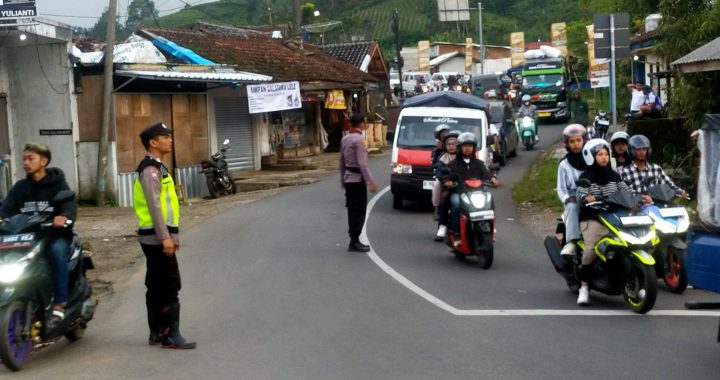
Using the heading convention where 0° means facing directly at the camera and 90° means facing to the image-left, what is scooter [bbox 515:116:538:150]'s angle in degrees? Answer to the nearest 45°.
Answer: approximately 0°

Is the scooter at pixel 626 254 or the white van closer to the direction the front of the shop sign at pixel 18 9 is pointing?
the scooter

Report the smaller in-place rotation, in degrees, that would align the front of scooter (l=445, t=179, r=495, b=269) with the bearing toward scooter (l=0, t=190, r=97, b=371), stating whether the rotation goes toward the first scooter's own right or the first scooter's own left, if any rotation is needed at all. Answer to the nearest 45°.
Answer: approximately 90° to the first scooter's own right

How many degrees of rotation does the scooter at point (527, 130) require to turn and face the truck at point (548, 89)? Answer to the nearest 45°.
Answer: approximately 180°

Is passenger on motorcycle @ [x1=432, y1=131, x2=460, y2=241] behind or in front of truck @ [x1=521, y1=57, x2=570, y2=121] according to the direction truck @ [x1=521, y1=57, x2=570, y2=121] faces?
in front

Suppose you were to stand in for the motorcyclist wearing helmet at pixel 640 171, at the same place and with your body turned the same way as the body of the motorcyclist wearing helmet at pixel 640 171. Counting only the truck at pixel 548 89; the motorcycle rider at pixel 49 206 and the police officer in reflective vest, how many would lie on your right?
2

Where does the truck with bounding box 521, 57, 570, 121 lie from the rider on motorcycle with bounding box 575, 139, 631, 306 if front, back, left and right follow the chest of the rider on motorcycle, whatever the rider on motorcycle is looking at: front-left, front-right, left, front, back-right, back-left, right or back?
back-left

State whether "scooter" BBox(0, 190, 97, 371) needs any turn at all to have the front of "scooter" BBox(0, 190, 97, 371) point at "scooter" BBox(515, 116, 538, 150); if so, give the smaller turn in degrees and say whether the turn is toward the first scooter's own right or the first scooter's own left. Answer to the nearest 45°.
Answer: approximately 180°

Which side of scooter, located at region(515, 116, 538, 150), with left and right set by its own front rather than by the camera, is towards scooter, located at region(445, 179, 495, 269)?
front
